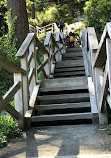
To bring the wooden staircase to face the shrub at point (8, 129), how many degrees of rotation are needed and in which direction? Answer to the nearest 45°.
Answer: approximately 45° to its right

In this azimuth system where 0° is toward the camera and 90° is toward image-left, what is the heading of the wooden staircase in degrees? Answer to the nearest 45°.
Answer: approximately 0°
